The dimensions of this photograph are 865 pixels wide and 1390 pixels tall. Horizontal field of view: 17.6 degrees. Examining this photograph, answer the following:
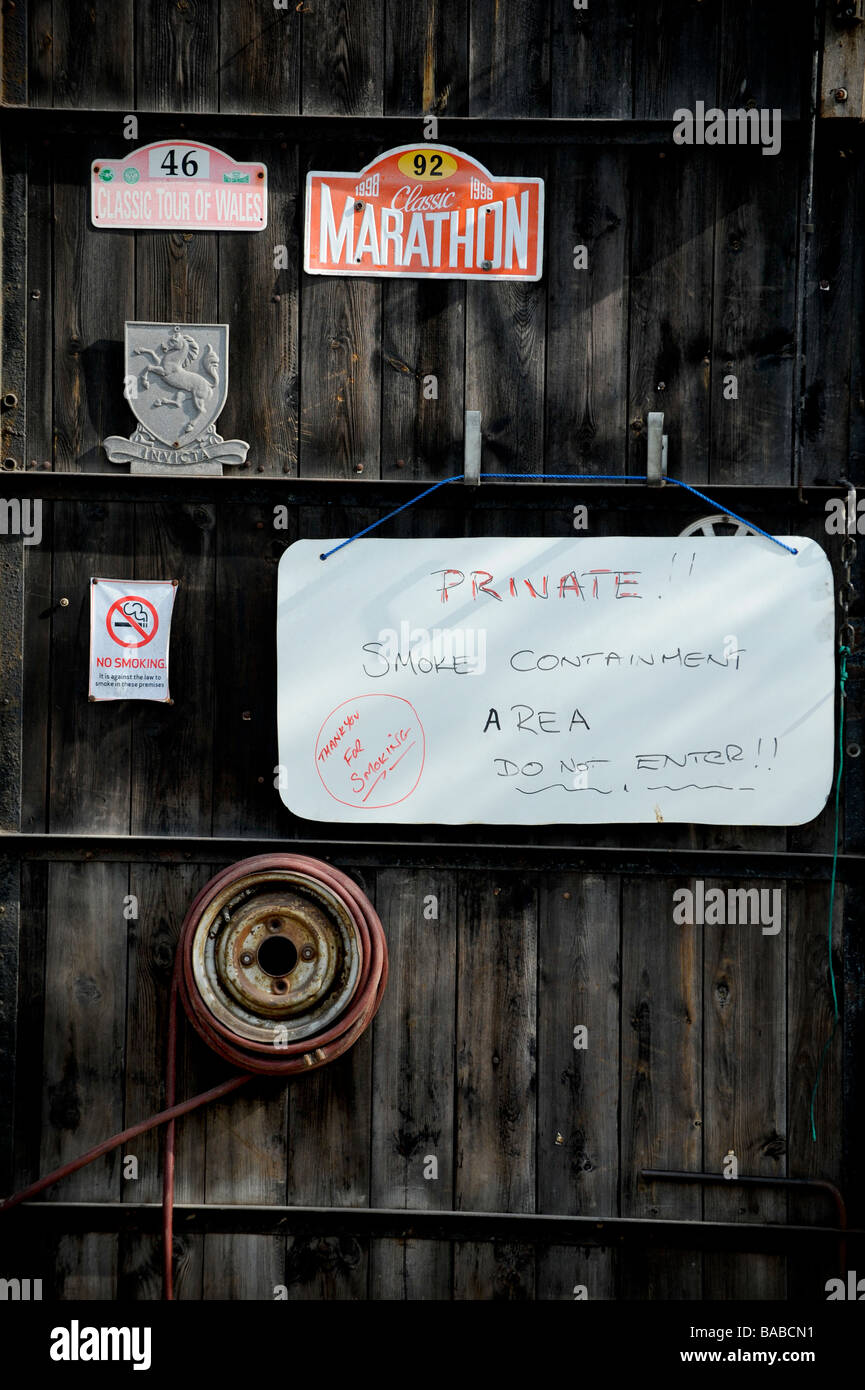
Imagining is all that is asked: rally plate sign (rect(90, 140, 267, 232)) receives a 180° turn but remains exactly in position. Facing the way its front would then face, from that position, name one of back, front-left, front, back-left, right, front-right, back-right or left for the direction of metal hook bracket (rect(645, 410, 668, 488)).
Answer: right

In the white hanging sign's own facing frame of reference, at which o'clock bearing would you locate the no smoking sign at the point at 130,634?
The no smoking sign is roughly at 3 o'clock from the white hanging sign.

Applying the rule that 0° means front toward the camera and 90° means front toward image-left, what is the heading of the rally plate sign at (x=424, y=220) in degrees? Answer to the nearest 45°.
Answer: approximately 0°
